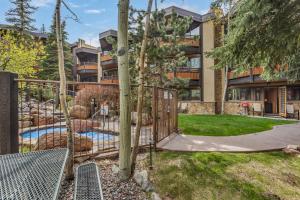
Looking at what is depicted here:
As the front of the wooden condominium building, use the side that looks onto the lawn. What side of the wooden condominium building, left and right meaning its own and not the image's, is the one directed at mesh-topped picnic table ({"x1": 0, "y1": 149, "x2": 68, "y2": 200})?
front

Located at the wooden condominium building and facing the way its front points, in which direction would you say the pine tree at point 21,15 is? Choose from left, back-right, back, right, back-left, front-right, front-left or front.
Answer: right

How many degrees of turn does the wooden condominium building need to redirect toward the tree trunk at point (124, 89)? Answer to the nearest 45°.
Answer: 0° — it already faces it

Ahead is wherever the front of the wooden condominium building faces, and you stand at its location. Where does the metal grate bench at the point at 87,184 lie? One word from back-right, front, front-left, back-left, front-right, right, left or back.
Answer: front

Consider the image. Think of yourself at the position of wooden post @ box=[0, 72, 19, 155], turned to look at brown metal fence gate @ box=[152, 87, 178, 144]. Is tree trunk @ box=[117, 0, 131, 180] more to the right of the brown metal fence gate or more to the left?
right

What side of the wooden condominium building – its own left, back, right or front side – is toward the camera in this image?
front

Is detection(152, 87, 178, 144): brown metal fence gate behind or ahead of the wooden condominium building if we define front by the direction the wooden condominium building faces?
ahead

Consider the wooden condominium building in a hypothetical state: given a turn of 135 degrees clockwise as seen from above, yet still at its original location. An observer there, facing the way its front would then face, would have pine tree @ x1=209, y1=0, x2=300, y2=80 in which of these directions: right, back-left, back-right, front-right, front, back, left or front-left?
back-left

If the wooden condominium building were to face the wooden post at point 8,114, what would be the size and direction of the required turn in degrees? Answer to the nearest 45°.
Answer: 0° — it already faces it

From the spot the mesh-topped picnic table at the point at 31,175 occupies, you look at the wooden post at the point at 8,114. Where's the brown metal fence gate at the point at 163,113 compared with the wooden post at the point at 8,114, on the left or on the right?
right
